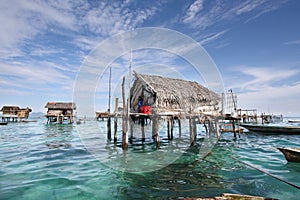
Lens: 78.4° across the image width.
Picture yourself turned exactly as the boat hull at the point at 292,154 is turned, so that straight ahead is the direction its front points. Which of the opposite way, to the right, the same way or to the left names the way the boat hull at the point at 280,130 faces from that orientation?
the same way

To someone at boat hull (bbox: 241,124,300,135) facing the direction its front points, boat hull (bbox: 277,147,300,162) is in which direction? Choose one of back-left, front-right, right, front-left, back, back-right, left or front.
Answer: left

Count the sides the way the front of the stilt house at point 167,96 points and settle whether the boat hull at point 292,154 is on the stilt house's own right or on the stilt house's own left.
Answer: on the stilt house's own left

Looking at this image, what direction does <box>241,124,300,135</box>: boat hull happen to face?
to the viewer's left

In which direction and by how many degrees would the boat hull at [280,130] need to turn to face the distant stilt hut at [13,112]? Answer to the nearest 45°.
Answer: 0° — it already faces it

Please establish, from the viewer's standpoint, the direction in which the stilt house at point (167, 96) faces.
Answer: facing the viewer and to the left of the viewer

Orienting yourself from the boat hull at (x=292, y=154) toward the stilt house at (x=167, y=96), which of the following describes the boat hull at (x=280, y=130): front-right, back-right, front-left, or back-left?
front-right

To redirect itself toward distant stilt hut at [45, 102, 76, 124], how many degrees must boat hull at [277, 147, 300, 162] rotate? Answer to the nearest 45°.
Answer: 0° — it already faces it

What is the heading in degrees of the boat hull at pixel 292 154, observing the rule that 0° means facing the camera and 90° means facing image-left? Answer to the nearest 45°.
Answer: approximately 90°

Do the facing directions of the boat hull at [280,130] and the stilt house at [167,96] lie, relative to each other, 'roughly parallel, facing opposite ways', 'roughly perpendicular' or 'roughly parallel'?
roughly perpendicular

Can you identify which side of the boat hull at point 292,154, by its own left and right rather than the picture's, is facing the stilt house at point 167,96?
front

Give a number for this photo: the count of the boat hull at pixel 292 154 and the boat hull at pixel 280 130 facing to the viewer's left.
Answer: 2

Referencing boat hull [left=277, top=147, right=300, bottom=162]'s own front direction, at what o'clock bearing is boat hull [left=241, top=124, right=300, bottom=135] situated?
boat hull [left=241, top=124, right=300, bottom=135] is roughly at 3 o'clock from boat hull [left=277, top=147, right=300, bottom=162].

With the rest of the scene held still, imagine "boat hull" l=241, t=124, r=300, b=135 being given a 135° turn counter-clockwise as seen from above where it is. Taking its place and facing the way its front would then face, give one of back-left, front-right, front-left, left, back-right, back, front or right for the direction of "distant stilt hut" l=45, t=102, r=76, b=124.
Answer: back-right
